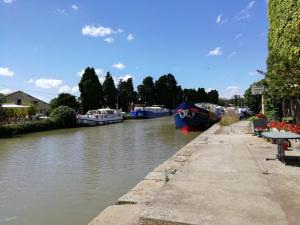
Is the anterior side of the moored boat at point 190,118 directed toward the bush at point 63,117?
no
